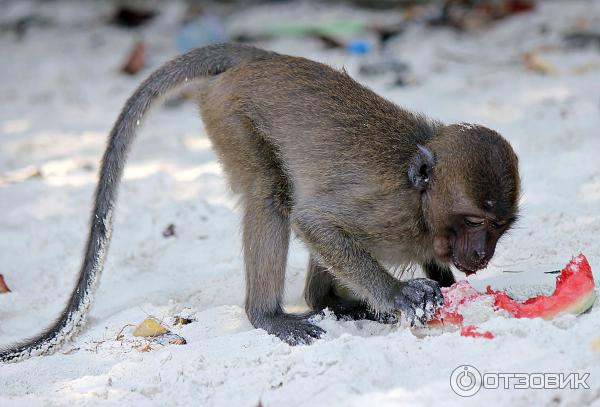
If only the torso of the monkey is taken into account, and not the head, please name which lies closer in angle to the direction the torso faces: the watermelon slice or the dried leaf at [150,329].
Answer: the watermelon slice

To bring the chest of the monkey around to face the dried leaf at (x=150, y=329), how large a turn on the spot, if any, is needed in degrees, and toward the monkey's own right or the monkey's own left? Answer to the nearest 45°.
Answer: approximately 180°

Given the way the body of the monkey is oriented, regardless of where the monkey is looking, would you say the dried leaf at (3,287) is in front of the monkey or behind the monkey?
behind

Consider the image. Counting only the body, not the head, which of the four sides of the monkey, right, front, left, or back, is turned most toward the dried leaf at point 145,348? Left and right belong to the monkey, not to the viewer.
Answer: back

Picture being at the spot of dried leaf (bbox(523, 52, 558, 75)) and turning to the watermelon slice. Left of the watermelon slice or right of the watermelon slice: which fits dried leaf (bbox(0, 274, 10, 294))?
right

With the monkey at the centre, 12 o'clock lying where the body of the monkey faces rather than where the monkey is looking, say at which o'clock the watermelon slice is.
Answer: The watermelon slice is roughly at 1 o'clock from the monkey.

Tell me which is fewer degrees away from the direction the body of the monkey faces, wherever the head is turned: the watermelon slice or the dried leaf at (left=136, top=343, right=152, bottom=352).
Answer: the watermelon slice

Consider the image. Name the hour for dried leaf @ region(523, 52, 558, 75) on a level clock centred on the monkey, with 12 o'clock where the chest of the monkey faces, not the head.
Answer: The dried leaf is roughly at 10 o'clock from the monkey.

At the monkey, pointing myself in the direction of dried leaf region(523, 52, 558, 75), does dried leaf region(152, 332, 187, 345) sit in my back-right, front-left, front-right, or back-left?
back-left

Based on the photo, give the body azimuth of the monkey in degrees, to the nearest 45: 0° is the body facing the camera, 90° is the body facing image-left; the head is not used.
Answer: approximately 270°
